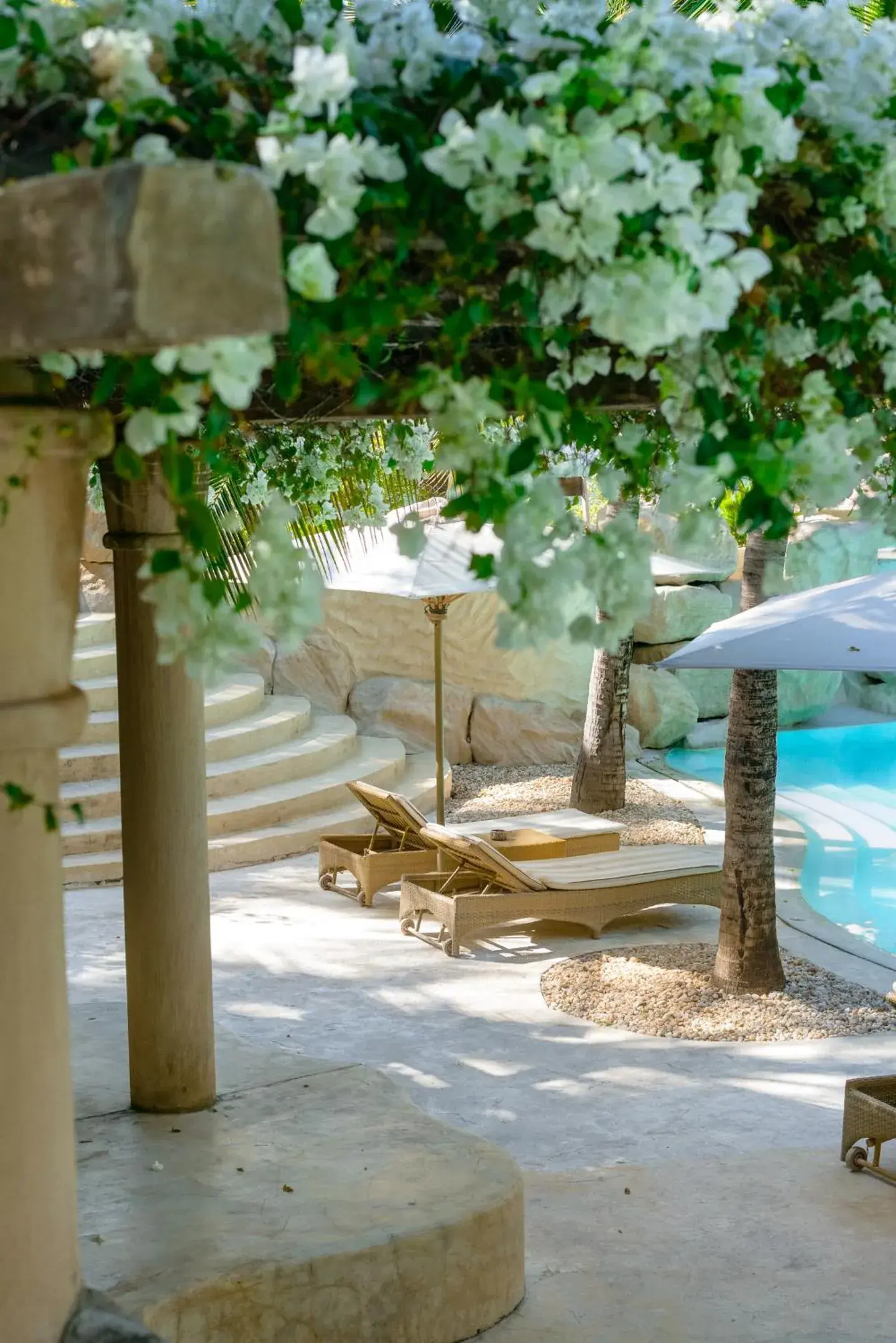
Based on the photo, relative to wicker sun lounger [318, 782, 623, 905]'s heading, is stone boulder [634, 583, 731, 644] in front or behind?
in front

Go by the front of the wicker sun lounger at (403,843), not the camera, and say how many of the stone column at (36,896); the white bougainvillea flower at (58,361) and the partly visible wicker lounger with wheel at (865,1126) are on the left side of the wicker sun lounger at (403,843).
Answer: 0

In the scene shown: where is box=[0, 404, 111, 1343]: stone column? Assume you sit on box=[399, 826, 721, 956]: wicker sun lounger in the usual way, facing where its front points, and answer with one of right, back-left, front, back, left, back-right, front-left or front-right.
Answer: back-right

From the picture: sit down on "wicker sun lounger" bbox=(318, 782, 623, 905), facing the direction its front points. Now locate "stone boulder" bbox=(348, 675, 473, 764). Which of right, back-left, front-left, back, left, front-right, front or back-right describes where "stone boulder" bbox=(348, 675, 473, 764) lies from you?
front-left

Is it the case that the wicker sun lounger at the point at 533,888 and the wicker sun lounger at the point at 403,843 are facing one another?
no

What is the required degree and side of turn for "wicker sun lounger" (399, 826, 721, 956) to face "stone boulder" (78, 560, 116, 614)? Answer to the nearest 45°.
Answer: approximately 90° to its left

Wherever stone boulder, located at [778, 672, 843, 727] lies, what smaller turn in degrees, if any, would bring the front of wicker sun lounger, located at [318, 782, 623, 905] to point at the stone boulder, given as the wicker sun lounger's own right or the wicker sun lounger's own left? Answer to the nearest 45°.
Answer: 0° — it already faces it

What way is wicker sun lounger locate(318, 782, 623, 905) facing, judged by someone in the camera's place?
facing away from the viewer and to the right of the viewer

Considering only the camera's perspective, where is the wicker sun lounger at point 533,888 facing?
facing away from the viewer and to the right of the viewer

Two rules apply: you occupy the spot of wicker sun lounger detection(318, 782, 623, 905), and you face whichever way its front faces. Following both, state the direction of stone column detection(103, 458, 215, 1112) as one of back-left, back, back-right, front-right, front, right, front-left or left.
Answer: back-right

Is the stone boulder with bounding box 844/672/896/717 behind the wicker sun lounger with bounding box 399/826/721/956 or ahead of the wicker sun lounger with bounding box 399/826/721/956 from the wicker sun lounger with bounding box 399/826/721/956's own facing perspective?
ahead

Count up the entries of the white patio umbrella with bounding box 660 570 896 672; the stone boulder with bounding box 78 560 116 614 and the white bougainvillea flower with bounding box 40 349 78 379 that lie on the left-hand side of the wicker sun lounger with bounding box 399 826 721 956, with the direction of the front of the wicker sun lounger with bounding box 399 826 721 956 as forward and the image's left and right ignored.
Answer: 1

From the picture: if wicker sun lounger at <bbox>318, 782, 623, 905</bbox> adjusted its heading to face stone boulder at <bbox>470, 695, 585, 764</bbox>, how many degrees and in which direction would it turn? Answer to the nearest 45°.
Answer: approximately 45° to its left

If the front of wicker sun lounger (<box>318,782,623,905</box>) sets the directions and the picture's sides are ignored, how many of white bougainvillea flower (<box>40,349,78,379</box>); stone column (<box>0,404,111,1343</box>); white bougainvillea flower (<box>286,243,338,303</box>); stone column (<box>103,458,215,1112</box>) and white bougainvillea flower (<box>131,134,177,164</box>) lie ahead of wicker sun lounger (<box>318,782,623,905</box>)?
0

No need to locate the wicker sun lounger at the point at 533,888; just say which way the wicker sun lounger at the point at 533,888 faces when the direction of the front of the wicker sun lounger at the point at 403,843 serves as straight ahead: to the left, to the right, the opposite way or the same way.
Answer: the same way

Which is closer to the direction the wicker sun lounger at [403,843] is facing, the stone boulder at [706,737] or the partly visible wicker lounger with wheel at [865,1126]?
the stone boulder

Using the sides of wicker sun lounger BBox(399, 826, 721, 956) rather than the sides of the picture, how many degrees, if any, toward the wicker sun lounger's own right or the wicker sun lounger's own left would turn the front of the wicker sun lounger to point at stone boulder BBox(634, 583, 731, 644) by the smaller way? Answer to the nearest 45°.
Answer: approximately 45° to the wicker sun lounger's own left

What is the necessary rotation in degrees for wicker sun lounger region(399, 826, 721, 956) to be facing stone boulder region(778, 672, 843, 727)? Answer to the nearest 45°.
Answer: approximately 45° to its left

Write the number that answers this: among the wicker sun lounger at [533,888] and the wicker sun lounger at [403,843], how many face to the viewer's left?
0

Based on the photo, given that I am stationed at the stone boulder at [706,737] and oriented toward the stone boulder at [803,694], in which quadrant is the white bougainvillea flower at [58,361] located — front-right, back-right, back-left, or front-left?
back-right

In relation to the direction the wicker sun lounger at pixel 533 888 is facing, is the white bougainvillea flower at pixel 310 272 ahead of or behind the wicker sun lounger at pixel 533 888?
behind
